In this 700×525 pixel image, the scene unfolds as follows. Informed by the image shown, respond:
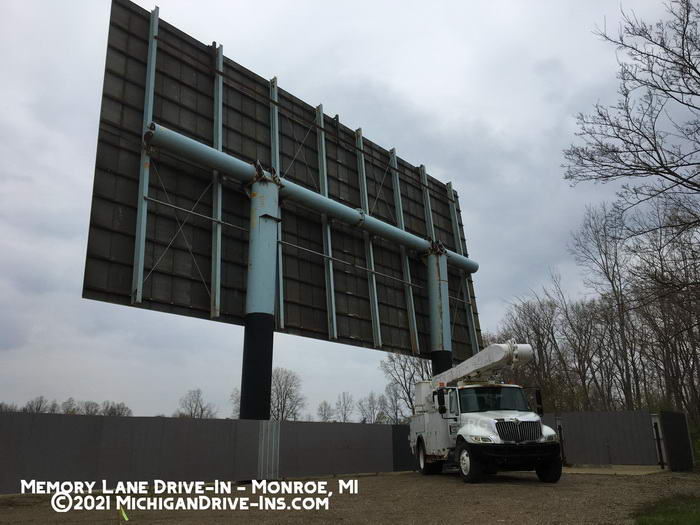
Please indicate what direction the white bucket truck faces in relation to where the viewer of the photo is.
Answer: facing the viewer and to the right of the viewer
